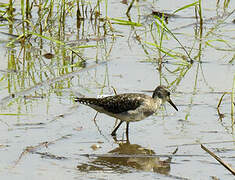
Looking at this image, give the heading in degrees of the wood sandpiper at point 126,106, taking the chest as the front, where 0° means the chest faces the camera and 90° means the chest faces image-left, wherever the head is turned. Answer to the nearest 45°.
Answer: approximately 270°
